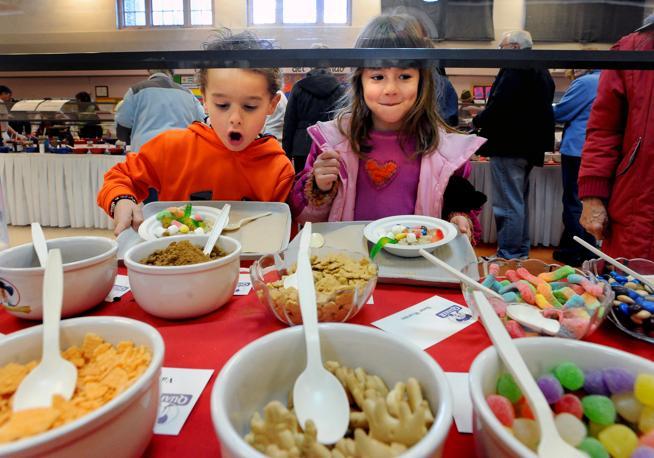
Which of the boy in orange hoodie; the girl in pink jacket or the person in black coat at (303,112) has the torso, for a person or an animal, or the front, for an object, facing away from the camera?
the person in black coat

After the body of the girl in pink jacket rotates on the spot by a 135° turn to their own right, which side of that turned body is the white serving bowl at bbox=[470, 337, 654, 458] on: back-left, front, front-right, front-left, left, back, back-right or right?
back-left

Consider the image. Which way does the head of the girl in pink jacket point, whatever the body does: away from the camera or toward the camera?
toward the camera

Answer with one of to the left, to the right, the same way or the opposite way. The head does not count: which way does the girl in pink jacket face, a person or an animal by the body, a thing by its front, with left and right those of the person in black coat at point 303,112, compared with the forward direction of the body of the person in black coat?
the opposite way

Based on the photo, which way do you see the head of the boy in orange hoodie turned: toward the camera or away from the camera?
toward the camera

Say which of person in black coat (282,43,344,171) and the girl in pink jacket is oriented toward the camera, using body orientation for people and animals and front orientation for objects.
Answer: the girl in pink jacket

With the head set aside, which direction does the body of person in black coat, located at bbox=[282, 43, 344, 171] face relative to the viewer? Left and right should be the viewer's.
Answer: facing away from the viewer

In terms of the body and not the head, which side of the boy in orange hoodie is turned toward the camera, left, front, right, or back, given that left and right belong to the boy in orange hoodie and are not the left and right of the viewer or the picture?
front

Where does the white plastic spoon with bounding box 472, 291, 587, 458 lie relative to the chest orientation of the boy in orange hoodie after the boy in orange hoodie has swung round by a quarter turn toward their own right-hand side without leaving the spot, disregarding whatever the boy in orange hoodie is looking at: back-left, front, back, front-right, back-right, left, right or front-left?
left

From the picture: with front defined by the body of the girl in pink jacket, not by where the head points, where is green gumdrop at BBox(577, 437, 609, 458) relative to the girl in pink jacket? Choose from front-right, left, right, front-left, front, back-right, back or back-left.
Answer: front

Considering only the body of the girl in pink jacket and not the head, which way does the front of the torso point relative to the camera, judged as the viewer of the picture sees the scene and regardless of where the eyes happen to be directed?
toward the camera

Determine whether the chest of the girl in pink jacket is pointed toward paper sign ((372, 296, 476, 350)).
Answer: yes

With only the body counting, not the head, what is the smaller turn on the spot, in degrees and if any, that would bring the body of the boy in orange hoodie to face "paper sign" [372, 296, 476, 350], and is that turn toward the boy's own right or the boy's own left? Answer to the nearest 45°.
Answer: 0° — they already face it

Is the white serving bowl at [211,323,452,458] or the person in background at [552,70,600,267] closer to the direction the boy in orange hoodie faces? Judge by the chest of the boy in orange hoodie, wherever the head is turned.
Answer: the white serving bowl
